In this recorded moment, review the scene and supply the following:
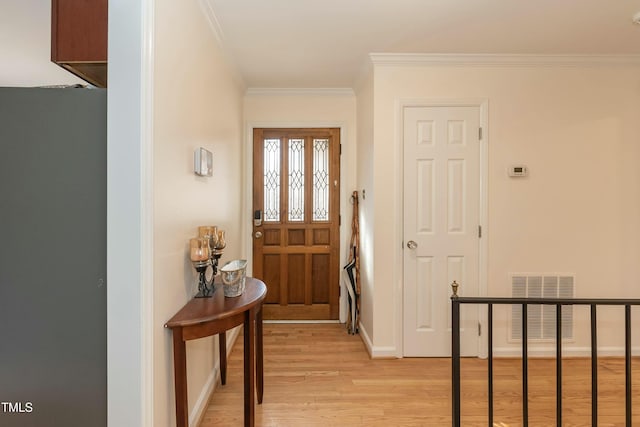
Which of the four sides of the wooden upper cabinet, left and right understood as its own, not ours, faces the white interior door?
back

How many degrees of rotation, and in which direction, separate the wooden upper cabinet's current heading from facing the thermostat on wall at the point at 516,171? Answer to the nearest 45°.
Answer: approximately 180°

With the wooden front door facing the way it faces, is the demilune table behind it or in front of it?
in front

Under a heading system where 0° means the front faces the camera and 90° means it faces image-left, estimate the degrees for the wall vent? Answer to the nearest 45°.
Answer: approximately 0°

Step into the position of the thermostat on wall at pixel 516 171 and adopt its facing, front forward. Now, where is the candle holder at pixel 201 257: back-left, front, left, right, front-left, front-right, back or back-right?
front-right
